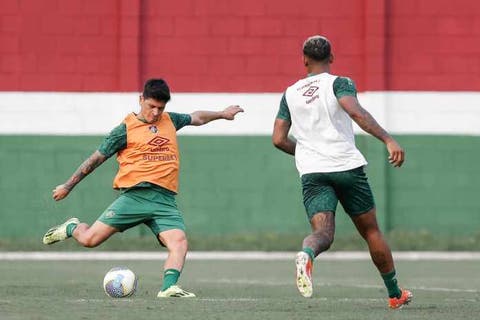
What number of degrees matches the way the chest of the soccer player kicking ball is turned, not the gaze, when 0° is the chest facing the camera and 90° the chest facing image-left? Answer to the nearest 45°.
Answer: approximately 315°

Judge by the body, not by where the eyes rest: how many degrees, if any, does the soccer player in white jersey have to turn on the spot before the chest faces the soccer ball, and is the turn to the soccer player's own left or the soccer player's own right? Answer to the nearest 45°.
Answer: approximately 90° to the soccer player's own left

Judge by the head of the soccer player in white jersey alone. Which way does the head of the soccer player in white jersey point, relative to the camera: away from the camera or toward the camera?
away from the camera

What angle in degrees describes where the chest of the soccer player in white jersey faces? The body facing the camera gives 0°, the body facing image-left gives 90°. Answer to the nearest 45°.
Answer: approximately 225°
